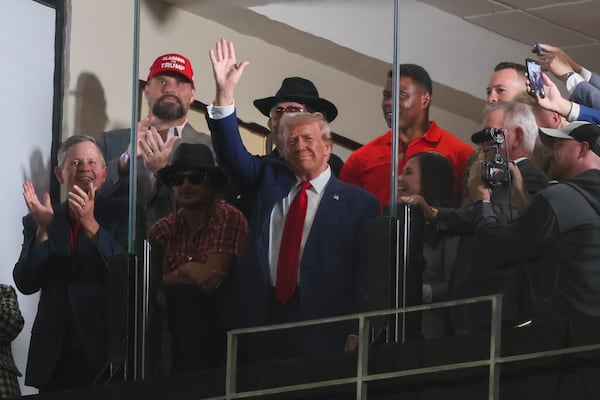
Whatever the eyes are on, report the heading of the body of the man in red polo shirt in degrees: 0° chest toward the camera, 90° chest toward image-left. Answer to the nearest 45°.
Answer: approximately 45°

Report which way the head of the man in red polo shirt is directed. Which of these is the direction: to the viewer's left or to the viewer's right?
to the viewer's left
